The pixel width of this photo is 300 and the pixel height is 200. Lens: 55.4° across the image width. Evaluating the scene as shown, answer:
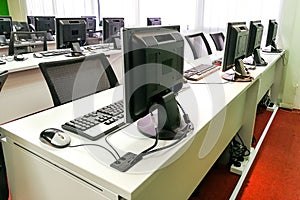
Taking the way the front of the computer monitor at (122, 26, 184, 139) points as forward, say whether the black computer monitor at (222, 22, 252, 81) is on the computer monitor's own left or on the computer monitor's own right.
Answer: on the computer monitor's own right

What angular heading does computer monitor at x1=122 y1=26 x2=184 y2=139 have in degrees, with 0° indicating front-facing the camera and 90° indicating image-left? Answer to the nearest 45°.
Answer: approximately 135°

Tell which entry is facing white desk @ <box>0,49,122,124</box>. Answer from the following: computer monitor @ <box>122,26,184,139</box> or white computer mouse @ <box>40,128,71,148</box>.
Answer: the computer monitor

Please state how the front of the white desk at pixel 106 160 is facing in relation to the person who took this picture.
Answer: facing away from the viewer and to the left of the viewer

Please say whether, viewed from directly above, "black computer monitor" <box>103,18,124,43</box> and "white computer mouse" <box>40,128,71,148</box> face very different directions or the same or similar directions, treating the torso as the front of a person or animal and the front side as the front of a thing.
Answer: very different directions
